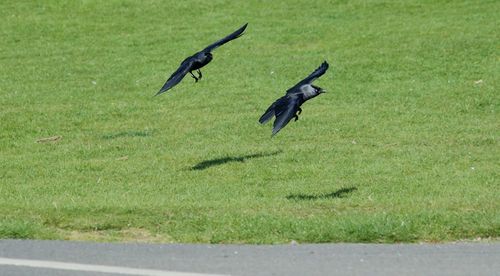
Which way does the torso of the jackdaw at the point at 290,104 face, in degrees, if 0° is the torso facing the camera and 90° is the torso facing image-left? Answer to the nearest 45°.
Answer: approximately 270°
